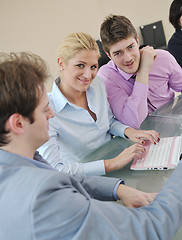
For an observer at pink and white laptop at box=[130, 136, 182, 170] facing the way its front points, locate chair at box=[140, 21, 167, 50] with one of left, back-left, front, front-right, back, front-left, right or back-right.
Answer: right

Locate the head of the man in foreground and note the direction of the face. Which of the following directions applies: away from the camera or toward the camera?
away from the camera

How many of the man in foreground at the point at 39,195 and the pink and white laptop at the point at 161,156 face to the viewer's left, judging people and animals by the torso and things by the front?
1

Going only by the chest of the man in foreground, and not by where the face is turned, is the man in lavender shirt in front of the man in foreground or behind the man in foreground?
in front

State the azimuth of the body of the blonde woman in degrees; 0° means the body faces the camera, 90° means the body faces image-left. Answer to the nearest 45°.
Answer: approximately 315°

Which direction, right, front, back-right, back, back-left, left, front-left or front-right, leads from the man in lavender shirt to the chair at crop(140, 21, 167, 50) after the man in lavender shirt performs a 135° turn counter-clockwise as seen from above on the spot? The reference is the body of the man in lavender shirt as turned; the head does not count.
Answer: front-left

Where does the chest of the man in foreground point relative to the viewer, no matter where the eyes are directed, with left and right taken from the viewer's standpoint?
facing away from the viewer and to the right of the viewer

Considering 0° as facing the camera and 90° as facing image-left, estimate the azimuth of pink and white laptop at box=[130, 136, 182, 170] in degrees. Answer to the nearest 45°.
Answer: approximately 90°

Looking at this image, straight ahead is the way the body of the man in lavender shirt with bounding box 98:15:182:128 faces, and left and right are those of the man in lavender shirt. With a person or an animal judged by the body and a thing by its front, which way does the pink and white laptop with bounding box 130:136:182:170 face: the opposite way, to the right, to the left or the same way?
to the right
